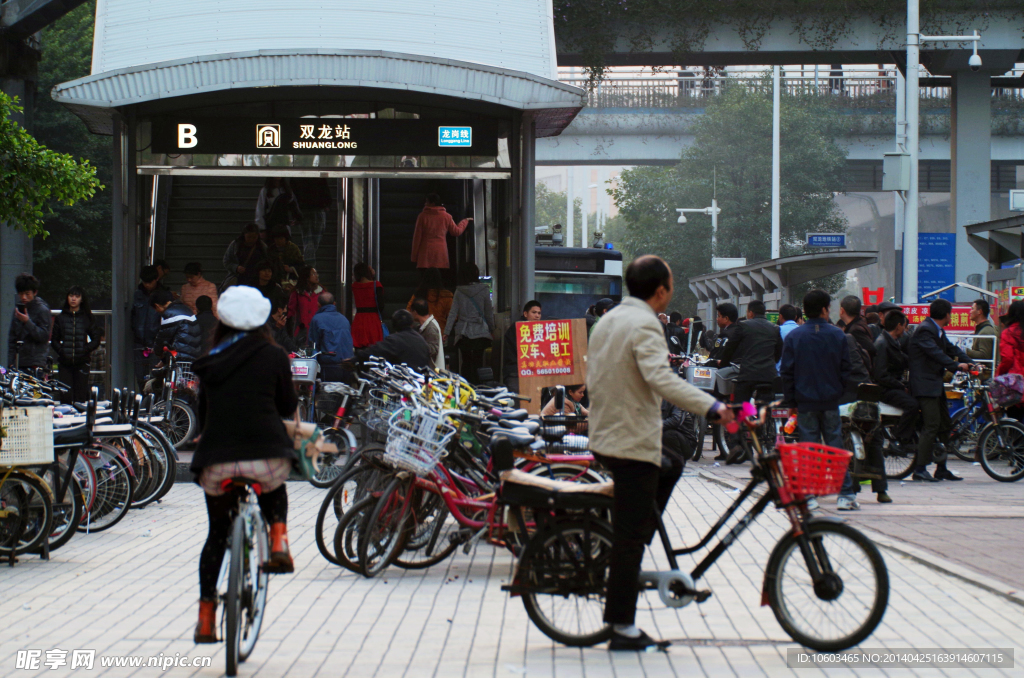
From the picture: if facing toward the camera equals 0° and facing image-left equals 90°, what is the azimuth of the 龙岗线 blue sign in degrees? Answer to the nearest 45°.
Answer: approximately 0°

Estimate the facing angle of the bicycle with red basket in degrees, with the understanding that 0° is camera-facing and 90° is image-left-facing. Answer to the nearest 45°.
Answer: approximately 270°

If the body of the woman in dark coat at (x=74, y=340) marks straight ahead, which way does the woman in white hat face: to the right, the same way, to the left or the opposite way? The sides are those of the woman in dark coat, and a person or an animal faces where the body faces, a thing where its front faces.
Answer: the opposite way

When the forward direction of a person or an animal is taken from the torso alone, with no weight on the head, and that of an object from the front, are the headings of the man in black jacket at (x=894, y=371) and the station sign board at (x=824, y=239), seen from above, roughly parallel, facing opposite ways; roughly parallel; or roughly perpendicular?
roughly perpendicular

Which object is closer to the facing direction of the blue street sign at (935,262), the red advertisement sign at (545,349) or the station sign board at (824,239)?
the red advertisement sign

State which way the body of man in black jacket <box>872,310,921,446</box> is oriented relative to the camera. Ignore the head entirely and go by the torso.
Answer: to the viewer's right

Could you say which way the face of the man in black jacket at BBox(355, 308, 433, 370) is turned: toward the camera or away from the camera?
away from the camera

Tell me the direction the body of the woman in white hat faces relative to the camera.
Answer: away from the camera

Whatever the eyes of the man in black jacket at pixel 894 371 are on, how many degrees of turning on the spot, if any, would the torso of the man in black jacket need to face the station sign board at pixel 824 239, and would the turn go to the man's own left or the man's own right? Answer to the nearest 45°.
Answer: approximately 90° to the man's own left
